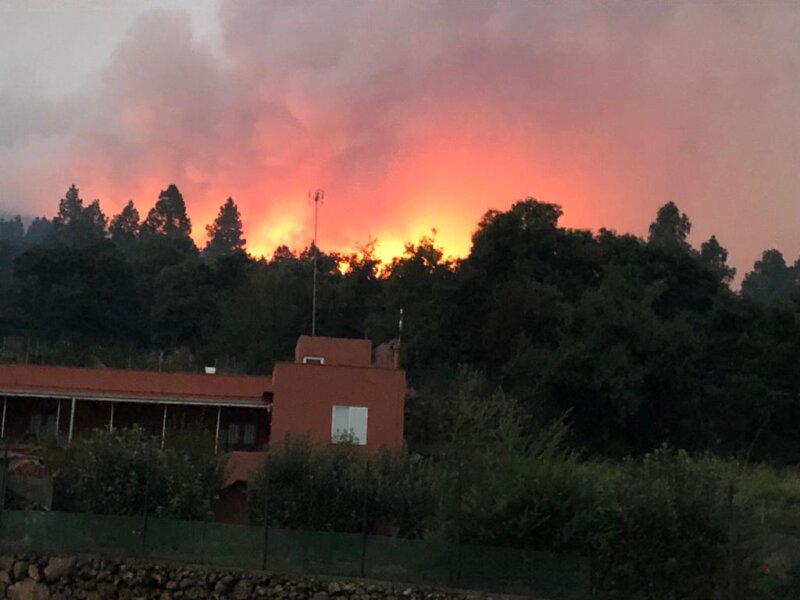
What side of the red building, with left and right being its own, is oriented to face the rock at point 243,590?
front

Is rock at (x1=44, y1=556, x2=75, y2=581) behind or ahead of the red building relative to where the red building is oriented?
ahead

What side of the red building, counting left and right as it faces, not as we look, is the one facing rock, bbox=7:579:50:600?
front

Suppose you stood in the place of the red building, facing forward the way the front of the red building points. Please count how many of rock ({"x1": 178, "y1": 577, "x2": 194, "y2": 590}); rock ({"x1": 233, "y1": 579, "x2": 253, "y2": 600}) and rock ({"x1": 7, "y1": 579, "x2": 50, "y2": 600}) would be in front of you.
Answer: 3

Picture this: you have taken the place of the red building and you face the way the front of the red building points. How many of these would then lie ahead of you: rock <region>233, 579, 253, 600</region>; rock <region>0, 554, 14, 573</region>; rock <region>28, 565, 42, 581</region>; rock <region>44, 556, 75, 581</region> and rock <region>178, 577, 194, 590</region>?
5

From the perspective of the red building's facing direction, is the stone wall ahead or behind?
ahead

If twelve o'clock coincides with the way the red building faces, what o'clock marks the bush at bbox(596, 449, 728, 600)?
The bush is roughly at 11 o'clock from the red building.

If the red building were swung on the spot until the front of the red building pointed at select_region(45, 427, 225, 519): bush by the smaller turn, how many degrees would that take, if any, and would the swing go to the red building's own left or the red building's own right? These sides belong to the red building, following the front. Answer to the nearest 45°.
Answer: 0° — it already faces it

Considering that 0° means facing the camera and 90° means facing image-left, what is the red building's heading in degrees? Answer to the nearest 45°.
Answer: approximately 0°

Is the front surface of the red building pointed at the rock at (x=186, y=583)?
yes

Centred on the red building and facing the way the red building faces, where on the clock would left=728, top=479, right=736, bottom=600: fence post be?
The fence post is roughly at 11 o'clock from the red building.

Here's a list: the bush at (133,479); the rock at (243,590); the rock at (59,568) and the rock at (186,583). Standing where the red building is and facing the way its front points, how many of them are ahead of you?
4

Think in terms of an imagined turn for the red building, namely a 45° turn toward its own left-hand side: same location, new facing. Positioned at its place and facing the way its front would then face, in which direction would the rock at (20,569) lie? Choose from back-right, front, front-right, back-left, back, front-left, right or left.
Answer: front-right
